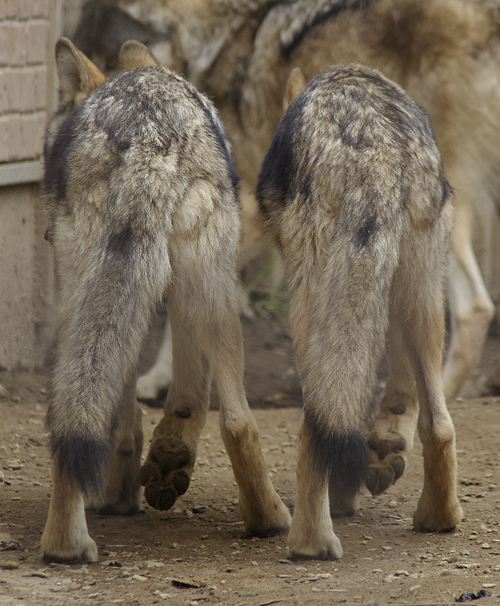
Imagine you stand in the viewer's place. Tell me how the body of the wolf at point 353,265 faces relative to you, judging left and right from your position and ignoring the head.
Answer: facing away from the viewer

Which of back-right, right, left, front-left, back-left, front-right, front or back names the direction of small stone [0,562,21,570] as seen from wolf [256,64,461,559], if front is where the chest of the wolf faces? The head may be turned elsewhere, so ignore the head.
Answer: left

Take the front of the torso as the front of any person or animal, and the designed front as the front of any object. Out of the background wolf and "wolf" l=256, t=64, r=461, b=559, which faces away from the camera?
the wolf

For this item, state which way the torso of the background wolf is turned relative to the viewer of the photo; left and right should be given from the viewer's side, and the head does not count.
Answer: facing to the left of the viewer

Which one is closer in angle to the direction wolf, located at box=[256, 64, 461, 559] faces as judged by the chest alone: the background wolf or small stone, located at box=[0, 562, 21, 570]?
the background wolf

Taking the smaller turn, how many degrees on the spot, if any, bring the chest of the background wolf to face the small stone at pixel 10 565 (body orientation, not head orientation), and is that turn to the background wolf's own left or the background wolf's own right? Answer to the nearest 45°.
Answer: approximately 45° to the background wolf's own left

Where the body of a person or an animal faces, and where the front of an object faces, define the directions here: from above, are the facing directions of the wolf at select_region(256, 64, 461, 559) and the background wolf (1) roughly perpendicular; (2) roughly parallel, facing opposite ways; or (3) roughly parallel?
roughly perpendicular

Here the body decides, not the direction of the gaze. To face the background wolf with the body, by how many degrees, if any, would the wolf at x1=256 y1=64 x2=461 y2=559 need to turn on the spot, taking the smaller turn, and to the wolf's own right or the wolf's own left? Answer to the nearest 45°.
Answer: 0° — it already faces it

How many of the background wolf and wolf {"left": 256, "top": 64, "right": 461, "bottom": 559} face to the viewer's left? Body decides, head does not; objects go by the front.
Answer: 1

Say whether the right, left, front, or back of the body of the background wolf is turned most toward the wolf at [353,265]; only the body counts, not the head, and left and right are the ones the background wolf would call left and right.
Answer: left
